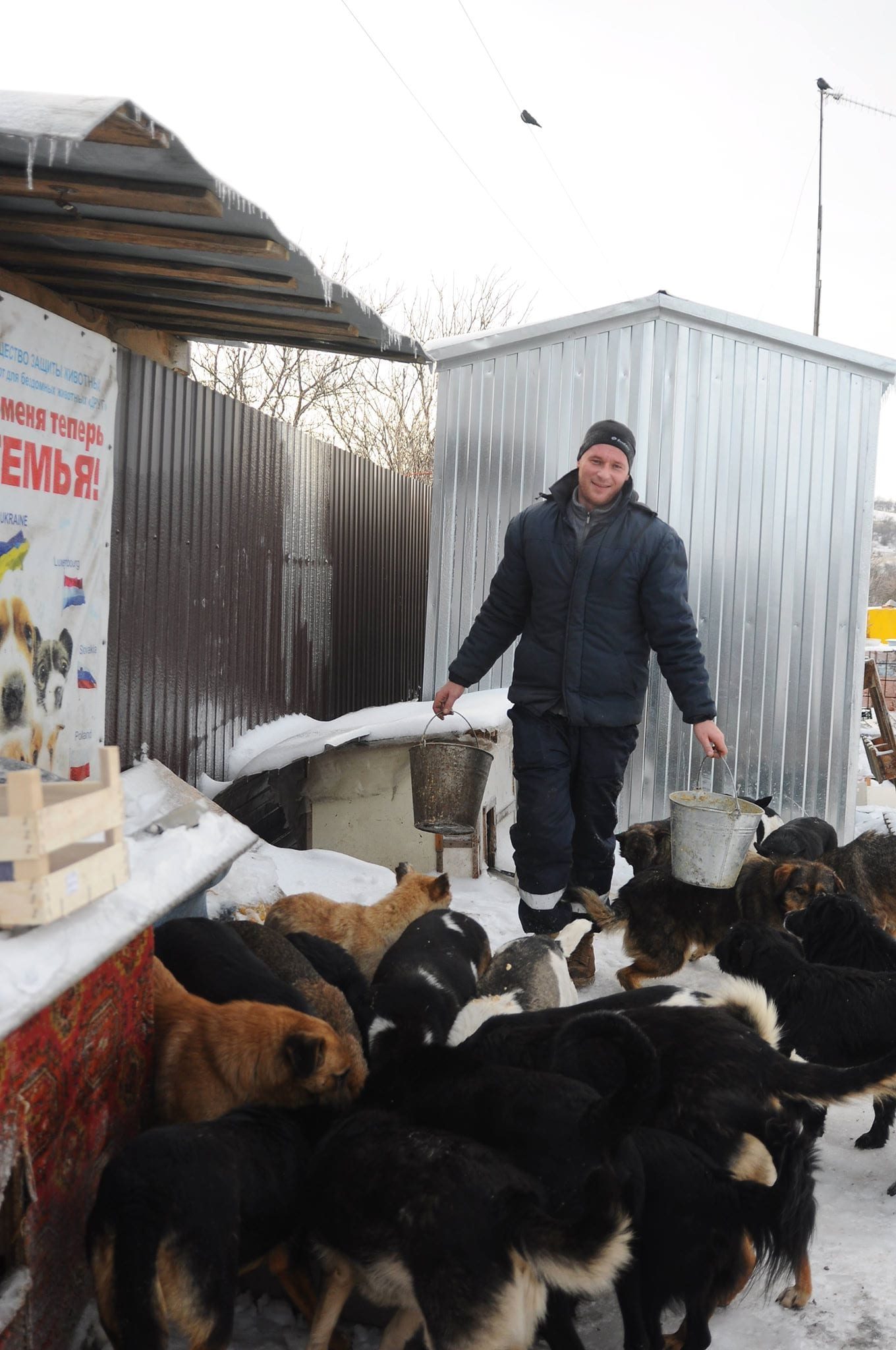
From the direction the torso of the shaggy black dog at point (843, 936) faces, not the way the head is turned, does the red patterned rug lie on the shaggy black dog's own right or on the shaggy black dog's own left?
on the shaggy black dog's own left

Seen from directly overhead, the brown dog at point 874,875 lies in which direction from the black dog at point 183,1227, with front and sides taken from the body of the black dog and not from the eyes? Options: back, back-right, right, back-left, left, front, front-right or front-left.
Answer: front

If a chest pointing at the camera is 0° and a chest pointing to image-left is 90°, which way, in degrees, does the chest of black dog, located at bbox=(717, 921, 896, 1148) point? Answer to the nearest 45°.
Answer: approximately 90°

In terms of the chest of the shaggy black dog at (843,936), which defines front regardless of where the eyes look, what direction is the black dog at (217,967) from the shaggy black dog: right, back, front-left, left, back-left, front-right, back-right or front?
front-left

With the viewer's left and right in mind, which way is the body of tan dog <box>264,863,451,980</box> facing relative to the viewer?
facing away from the viewer and to the right of the viewer

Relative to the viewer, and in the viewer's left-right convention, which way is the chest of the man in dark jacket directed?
facing the viewer

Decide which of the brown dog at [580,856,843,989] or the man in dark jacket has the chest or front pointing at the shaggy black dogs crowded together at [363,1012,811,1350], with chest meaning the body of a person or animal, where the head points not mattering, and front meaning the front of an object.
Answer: the man in dark jacket

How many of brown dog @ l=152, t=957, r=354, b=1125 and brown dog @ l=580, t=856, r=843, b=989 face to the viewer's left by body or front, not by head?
0

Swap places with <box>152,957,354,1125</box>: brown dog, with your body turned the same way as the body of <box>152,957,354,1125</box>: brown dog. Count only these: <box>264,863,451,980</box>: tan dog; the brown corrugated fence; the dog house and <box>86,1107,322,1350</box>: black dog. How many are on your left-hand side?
3

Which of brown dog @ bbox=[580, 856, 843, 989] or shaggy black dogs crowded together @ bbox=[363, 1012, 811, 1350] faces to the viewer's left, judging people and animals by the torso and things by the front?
the shaggy black dogs crowded together

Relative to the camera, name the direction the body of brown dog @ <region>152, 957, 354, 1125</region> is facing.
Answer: to the viewer's right

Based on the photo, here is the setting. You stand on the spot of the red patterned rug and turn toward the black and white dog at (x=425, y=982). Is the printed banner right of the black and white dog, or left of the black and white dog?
left
